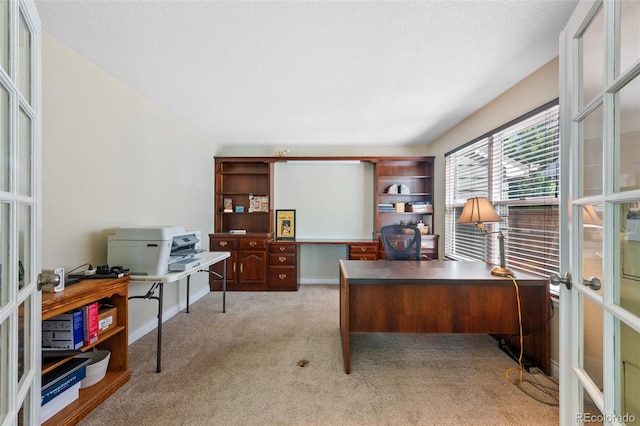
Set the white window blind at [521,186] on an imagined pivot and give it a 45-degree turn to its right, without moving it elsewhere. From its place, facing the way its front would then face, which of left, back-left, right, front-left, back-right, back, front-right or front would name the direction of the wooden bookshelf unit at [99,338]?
front-left

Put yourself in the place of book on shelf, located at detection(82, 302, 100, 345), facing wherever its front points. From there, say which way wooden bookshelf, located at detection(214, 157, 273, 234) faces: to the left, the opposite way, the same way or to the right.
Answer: to the right

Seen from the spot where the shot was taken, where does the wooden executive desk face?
facing away from the viewer

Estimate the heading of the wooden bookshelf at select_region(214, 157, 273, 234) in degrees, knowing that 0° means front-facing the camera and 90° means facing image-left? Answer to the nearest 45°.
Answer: approximately 0°

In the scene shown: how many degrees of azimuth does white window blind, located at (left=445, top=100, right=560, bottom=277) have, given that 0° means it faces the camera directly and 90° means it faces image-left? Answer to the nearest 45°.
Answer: approximately 45°

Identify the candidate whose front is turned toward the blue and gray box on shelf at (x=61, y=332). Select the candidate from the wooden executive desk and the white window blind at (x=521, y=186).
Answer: the white window blind

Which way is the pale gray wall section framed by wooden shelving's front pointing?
toward the camera

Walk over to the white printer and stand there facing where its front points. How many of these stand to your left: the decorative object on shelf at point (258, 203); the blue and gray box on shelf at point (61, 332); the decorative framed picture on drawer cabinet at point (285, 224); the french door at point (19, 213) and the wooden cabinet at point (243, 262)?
3

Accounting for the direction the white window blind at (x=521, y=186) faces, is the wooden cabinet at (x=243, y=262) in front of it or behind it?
in front

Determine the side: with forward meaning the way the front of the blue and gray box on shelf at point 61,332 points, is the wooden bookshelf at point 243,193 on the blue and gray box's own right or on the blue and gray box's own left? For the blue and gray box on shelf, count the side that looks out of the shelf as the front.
on the blue and gray box's own left

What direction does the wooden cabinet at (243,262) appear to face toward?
toward the camera

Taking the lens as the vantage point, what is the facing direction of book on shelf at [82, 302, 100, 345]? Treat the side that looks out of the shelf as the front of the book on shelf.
facing the viewer and to the right of the viewer

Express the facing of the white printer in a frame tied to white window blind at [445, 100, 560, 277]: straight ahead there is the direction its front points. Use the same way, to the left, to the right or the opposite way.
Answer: the opposite way
